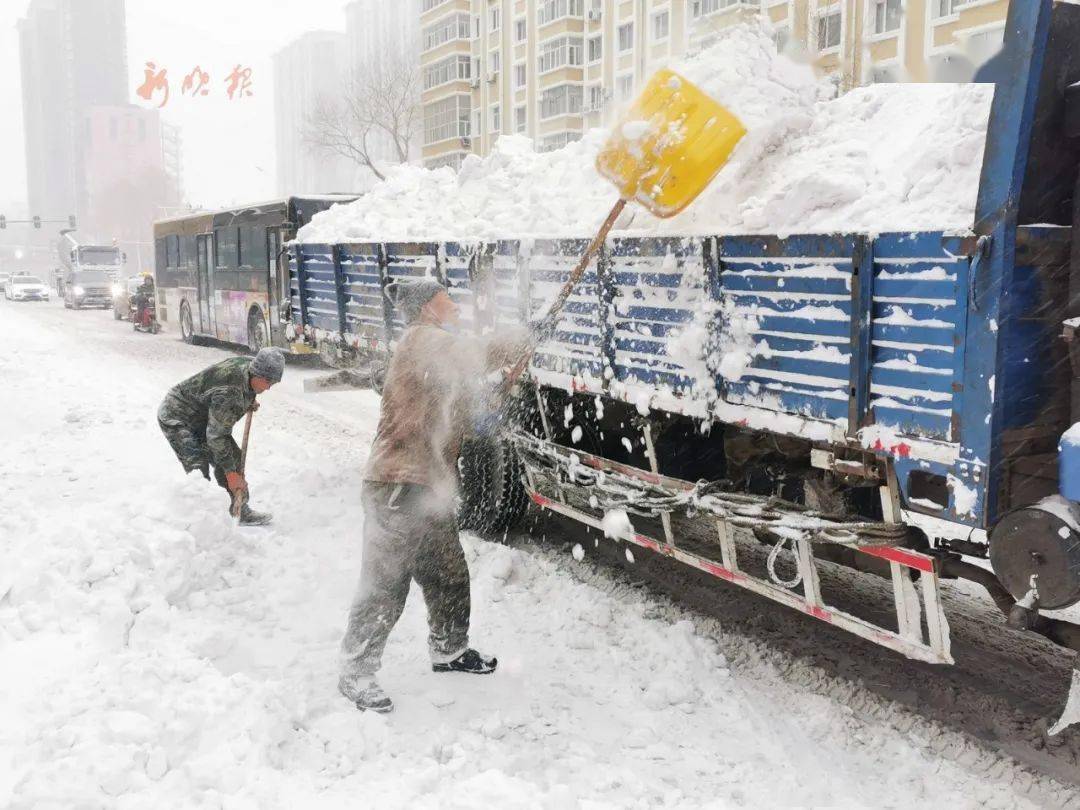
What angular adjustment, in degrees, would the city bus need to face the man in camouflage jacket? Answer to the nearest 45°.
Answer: approximately 45° to its right

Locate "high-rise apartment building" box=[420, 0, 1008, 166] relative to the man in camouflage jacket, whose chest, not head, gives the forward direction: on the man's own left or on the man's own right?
on the man's own left

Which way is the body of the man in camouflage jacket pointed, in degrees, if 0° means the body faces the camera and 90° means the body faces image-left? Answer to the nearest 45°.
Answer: approximately 270°

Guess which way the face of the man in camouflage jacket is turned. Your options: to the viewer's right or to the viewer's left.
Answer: to the viewer's right

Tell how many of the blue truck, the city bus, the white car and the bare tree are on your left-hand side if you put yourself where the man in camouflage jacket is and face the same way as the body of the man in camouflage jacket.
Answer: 3

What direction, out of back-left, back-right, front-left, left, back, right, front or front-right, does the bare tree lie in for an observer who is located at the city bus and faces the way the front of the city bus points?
back-left
